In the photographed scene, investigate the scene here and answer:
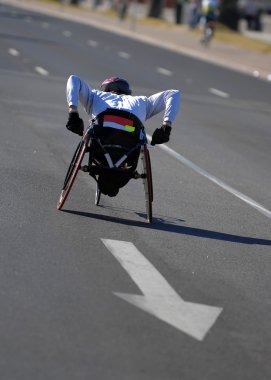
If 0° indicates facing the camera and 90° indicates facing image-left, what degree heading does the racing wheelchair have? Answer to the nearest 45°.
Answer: approximately 180°

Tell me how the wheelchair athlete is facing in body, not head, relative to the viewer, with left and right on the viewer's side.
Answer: facing away from the viewer
